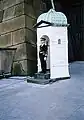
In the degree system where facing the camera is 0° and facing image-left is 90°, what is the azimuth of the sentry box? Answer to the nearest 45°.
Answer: approximately 45°

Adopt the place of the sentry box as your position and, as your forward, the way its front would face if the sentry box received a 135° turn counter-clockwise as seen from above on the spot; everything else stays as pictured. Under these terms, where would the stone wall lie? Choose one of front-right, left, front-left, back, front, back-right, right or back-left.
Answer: back-left
